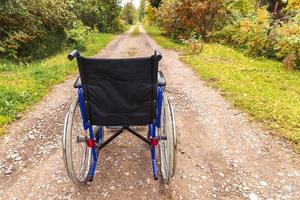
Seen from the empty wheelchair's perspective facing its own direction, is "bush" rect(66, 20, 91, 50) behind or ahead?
ahead

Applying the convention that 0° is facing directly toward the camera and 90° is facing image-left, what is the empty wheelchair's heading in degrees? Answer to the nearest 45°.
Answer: approximately 180°

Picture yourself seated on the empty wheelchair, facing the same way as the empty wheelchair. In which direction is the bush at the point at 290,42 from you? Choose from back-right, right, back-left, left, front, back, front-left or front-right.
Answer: front-right
